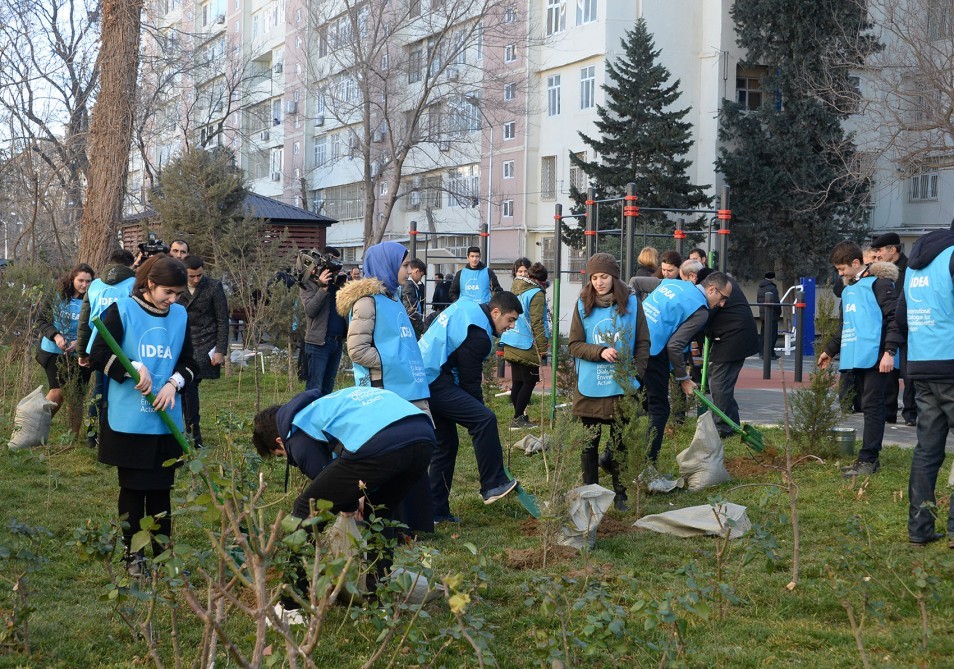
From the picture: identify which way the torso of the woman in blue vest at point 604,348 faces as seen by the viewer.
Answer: toward the camera

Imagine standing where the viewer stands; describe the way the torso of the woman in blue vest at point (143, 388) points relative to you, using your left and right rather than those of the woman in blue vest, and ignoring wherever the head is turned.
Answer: facing the viewer and to the right of the viewer

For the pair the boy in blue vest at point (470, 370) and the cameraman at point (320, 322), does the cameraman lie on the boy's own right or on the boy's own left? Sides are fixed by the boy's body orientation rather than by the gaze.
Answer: on the boy's own left

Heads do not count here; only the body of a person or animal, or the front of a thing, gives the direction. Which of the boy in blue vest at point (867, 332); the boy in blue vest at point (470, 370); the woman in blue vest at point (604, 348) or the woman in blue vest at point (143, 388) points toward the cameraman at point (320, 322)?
the boy in blue vest at point (867, 332)

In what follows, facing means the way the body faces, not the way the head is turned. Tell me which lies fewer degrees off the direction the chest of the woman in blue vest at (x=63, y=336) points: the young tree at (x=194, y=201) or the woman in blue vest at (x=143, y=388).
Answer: the woman in blue vest

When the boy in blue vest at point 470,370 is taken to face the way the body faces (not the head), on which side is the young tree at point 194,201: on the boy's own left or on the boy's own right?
on the boy's own left

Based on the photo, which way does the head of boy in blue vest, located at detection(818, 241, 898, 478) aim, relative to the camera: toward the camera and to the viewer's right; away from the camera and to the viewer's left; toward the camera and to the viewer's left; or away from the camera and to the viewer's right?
toward the camera and to the viewer's left

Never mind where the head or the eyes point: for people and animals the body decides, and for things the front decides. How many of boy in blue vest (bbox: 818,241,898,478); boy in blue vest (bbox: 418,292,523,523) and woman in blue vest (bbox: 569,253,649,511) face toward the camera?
1

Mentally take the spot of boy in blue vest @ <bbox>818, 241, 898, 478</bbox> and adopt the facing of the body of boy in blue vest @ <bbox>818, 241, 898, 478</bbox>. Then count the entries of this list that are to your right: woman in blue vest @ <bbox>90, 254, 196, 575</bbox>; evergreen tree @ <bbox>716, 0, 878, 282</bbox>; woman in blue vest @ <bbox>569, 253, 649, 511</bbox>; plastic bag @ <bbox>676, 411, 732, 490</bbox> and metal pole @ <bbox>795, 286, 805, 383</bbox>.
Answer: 2

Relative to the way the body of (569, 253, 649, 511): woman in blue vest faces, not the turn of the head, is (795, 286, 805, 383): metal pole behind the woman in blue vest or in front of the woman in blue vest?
behind

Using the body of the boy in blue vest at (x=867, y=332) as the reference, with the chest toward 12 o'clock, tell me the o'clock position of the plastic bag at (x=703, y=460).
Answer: The plastic bag is roughly at 11 o'clock from the boy in blue vest.

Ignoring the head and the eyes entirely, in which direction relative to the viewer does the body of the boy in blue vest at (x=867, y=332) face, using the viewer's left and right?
facing to the left of the viewer

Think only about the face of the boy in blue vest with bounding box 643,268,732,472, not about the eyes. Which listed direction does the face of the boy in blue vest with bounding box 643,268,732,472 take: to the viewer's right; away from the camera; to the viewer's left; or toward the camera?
to the viewer's right

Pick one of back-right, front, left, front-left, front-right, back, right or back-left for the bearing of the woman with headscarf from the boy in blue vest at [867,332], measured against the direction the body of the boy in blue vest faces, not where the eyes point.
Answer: front-left

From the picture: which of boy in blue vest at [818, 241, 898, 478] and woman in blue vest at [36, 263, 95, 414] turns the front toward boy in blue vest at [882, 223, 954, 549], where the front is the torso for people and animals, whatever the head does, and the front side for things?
the woman in blue vest

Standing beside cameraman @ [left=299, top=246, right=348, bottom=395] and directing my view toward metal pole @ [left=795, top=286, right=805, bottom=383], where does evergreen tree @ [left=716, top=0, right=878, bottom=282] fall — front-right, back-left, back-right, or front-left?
front-left

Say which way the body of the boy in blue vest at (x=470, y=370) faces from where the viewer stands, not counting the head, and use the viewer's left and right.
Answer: facing to the right of the viewer

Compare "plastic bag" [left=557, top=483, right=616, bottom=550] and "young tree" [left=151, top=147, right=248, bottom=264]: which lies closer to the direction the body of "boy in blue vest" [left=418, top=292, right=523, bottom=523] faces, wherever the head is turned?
the plastic bag
